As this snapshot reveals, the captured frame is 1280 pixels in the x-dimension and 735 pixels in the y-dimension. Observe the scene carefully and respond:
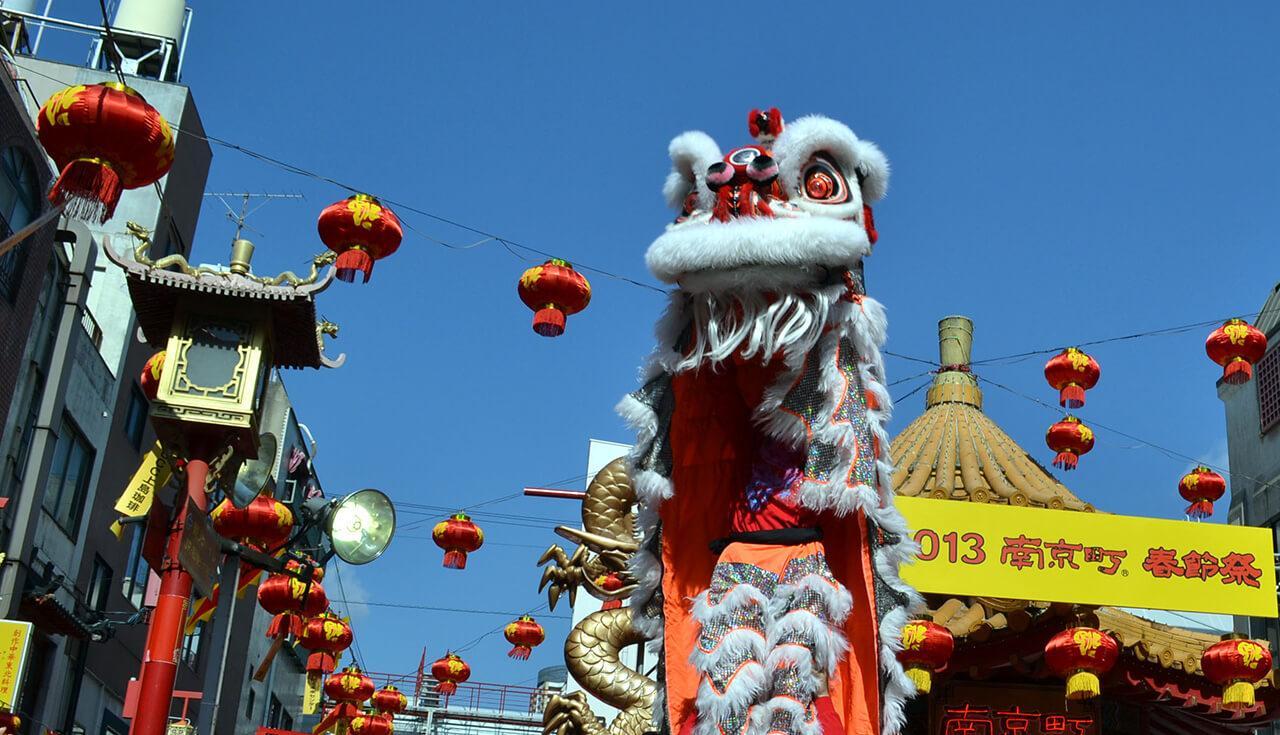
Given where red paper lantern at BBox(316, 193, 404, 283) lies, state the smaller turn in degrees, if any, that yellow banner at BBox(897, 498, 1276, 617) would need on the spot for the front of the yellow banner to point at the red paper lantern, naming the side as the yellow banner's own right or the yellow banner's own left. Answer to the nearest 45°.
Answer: approximately 45° to the yellow banner's own right

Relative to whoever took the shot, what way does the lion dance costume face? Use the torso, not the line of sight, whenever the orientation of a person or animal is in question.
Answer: facing the viewer and to the left of the viewer

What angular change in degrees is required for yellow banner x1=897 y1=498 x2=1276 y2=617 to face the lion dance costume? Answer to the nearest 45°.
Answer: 0° — it already faces it

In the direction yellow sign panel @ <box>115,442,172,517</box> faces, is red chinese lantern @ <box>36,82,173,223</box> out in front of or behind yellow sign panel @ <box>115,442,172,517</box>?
in front

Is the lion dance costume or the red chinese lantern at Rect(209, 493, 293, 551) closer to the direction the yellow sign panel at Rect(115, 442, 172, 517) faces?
the lion dance costume

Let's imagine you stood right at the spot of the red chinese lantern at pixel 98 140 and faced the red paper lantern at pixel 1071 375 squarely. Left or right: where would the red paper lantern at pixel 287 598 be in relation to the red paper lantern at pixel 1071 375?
left

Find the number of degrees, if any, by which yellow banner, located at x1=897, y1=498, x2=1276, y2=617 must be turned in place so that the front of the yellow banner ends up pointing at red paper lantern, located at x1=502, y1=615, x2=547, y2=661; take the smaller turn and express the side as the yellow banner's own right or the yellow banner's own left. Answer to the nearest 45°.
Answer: approximately 135° to the yellow banner's own right

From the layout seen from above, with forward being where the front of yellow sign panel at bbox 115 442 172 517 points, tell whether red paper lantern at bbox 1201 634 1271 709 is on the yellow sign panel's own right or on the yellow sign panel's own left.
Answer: on the yellow sign panel's own left

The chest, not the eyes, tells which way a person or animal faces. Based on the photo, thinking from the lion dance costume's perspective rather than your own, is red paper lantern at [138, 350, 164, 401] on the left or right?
on its right

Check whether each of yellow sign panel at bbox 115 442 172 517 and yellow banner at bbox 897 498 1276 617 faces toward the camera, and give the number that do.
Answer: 2

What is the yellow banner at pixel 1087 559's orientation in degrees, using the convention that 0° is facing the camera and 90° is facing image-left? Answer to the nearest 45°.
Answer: approximately 0°

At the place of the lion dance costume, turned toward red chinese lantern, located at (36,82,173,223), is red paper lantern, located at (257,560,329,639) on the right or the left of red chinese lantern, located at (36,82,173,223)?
right

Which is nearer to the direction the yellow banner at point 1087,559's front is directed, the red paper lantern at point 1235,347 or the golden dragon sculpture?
the golden dragon sculpture

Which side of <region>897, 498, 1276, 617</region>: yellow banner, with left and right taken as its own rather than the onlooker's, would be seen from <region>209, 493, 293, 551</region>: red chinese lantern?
right

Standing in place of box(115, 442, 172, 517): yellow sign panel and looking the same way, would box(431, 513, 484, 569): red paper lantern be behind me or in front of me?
behind
